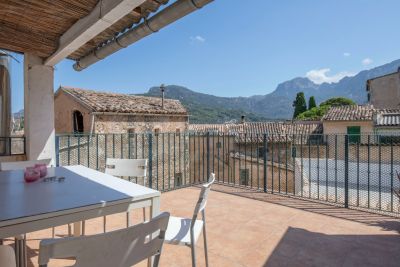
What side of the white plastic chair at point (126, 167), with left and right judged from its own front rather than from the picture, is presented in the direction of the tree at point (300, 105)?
back

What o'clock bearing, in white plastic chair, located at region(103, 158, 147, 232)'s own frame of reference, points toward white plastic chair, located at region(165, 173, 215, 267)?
white plastic chair, located at region(165, 173, 215, 267) is roughly at 10 o'clock from white plastic chair, located at region(103, 158, 147, 232).

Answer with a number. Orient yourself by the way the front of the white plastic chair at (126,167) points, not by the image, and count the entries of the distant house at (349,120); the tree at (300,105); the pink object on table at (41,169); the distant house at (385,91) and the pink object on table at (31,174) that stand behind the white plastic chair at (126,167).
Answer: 3

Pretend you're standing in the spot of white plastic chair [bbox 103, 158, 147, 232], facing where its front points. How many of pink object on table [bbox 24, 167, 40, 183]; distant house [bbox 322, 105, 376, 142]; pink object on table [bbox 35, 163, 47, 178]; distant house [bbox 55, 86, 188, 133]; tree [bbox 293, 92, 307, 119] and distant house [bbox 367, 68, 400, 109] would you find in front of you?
2

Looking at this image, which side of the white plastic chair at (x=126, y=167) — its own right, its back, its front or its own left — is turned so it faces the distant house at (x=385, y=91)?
back

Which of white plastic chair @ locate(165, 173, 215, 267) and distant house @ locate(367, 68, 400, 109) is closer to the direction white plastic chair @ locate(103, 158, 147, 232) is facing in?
the white plastic chair

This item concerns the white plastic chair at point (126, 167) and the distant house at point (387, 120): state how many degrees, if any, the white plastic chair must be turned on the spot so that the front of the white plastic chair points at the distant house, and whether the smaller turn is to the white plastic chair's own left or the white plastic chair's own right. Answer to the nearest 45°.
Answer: approximately 180°

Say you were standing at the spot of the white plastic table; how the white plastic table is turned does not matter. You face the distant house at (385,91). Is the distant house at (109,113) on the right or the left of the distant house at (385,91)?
left

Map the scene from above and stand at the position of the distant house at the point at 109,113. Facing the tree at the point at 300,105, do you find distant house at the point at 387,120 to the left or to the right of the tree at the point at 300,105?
right

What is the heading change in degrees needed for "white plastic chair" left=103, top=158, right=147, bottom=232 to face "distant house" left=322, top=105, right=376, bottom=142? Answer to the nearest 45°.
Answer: approximately 180°

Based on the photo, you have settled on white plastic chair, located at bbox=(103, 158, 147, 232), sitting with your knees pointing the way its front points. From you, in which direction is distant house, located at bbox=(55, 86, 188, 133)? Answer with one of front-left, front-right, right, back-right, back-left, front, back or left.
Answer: back-right

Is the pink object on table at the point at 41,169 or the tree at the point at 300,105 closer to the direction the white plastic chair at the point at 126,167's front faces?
the pink object on table

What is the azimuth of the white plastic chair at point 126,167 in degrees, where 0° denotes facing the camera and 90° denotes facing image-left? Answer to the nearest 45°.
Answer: approximately 45°

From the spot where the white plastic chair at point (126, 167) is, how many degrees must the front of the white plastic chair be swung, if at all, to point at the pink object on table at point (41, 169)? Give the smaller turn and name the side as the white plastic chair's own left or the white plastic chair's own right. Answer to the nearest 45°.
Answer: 0° — it already faces it

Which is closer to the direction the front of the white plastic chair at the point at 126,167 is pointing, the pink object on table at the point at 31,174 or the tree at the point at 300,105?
the pink object on table

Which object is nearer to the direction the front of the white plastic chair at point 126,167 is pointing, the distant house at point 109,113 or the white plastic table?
the white plastic table
